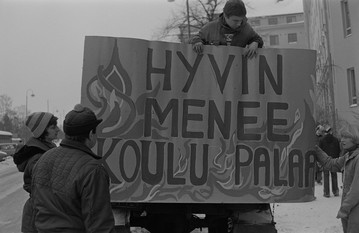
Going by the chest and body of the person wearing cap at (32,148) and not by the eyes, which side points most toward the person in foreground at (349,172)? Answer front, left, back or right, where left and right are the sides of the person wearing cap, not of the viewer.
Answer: front

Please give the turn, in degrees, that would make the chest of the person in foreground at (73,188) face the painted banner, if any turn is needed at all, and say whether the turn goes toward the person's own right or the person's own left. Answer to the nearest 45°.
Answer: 0° — they already face it

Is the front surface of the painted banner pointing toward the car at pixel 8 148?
no

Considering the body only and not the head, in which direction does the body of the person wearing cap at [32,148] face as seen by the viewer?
to the viewer's right

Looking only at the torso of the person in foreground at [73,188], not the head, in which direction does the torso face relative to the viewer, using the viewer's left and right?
facing away from the viewer and to the right of the viewer

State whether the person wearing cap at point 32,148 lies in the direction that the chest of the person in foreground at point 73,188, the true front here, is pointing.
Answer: no

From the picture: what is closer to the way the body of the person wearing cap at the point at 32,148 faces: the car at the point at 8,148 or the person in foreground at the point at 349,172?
the person in foreground

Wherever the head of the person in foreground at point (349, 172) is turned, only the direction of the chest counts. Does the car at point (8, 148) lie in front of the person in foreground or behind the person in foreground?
in front

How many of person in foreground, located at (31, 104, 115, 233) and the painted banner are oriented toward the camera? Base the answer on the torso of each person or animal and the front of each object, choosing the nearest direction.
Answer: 1

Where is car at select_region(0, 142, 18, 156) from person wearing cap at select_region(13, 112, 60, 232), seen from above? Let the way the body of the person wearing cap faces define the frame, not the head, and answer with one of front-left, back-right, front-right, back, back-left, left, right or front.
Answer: left

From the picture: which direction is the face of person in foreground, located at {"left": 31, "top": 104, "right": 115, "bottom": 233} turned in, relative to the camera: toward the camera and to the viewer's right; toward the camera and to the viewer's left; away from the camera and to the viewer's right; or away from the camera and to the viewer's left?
away from the camera and to the viewer's right

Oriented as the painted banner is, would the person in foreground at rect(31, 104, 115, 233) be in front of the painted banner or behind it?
in front

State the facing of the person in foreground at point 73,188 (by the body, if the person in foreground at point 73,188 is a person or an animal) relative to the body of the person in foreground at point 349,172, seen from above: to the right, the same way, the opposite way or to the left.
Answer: to the right

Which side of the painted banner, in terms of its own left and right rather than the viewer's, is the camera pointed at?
front

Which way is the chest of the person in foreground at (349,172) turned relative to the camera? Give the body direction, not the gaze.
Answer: to the viewer's left

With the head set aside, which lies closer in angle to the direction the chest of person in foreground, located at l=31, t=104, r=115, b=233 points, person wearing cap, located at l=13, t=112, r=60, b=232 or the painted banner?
the painted banner

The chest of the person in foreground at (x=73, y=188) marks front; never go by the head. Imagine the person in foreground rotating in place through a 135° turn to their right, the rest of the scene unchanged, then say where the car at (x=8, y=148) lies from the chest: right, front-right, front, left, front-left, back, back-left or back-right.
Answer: back

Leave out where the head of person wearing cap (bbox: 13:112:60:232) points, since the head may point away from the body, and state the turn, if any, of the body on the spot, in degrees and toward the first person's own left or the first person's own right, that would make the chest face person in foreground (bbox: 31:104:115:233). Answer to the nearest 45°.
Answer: approximately 90° to the first person's own right
